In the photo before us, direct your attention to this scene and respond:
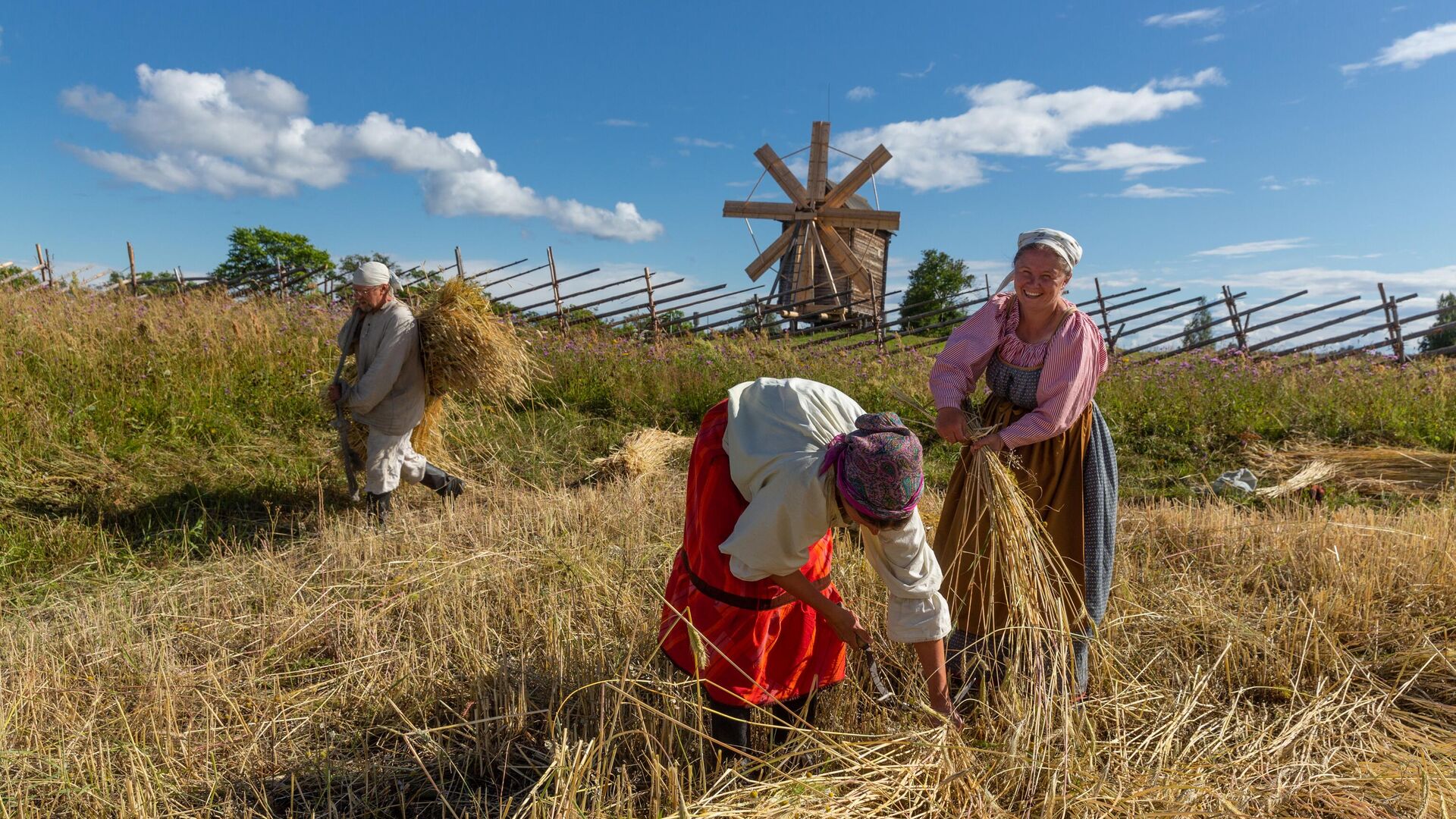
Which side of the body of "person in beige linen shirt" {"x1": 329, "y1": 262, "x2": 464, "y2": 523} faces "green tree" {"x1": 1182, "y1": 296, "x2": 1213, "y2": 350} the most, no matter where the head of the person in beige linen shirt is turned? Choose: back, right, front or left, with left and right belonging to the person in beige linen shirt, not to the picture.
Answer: back

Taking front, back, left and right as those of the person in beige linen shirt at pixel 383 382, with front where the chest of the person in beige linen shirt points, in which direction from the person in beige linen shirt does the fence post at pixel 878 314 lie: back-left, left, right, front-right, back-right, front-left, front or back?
back

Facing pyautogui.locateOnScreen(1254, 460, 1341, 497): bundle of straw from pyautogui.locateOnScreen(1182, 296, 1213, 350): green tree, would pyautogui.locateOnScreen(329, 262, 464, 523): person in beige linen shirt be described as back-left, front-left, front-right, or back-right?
front-right

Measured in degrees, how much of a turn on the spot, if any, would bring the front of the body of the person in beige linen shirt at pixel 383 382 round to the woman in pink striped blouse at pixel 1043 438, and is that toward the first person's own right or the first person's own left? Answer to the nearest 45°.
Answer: approximately 90° to the first person's own left

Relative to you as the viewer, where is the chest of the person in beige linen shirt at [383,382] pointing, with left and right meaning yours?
facing the viewer and to the left of the viewer

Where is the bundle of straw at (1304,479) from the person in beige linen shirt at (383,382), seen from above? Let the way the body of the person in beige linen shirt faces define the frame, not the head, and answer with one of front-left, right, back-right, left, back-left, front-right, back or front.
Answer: back-left

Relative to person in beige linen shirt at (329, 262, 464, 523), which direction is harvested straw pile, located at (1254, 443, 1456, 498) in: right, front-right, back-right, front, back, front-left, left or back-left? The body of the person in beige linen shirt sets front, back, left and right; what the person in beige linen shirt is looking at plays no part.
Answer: back-left

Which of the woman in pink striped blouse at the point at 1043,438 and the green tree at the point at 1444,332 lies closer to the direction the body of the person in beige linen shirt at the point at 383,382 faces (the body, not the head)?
the woman in pink striped blouse

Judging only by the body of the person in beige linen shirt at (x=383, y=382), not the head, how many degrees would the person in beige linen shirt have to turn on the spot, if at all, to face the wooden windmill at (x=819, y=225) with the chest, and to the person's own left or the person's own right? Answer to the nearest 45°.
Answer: approximately 180°
